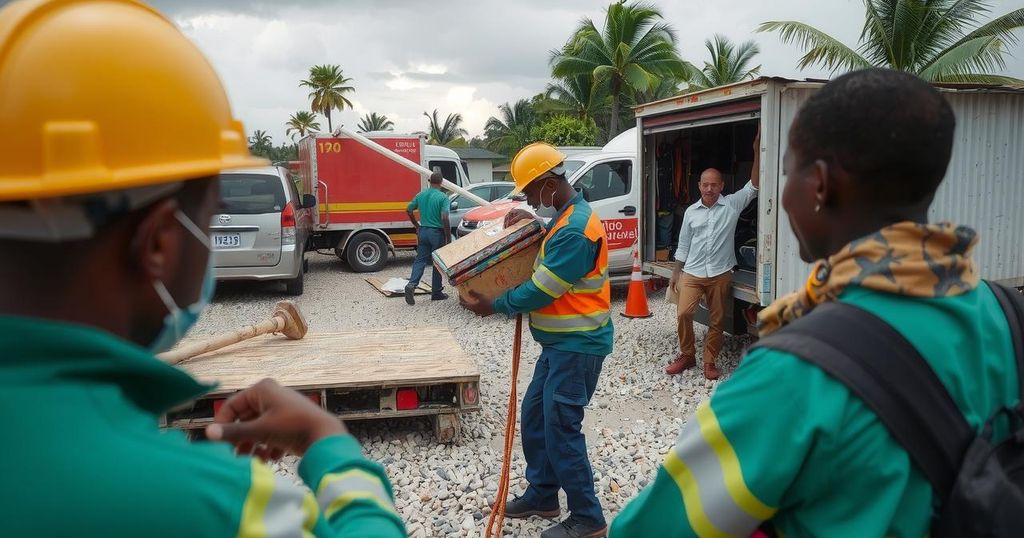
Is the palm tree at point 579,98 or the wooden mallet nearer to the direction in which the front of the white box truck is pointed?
the palm tree

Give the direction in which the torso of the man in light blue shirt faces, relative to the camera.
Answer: toward the camera

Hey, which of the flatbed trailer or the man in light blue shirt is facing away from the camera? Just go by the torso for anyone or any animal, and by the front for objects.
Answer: the flatbed trailer

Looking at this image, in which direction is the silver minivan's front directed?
away from the camera

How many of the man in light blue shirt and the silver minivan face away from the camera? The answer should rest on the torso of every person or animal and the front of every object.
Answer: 1

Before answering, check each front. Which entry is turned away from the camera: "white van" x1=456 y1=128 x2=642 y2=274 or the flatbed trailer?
the flatbed trailer

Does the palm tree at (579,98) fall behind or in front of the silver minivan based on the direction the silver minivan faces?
in front

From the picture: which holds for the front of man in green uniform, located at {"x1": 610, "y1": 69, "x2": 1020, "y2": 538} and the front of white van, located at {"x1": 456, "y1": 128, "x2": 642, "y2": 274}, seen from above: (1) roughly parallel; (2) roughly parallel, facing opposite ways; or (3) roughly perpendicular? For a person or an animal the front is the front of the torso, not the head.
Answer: roughly perpendicular

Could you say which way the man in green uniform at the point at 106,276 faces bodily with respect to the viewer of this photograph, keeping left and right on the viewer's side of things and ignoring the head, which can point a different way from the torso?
facing away from the viewer and to the right of the viewer

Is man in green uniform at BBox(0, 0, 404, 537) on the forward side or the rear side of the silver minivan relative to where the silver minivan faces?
on the rear side

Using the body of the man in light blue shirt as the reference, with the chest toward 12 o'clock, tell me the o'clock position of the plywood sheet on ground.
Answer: The plywood sheet on ground is roughly at 4 o'clock from the man in light blue shirt.

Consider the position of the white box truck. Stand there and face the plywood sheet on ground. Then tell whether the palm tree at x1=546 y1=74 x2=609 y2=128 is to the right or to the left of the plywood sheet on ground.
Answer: right

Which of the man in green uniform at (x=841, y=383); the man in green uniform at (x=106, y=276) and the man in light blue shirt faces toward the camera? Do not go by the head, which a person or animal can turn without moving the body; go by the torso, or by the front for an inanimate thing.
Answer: the man in light blue shirt

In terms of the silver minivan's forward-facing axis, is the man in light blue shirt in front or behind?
behind

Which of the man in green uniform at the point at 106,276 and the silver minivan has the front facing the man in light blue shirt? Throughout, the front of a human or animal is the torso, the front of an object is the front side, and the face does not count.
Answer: the man in green uniform

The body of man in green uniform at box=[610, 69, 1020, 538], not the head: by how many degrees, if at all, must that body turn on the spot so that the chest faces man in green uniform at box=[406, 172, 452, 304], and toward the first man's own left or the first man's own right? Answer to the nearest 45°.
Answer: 0° — they already face them
